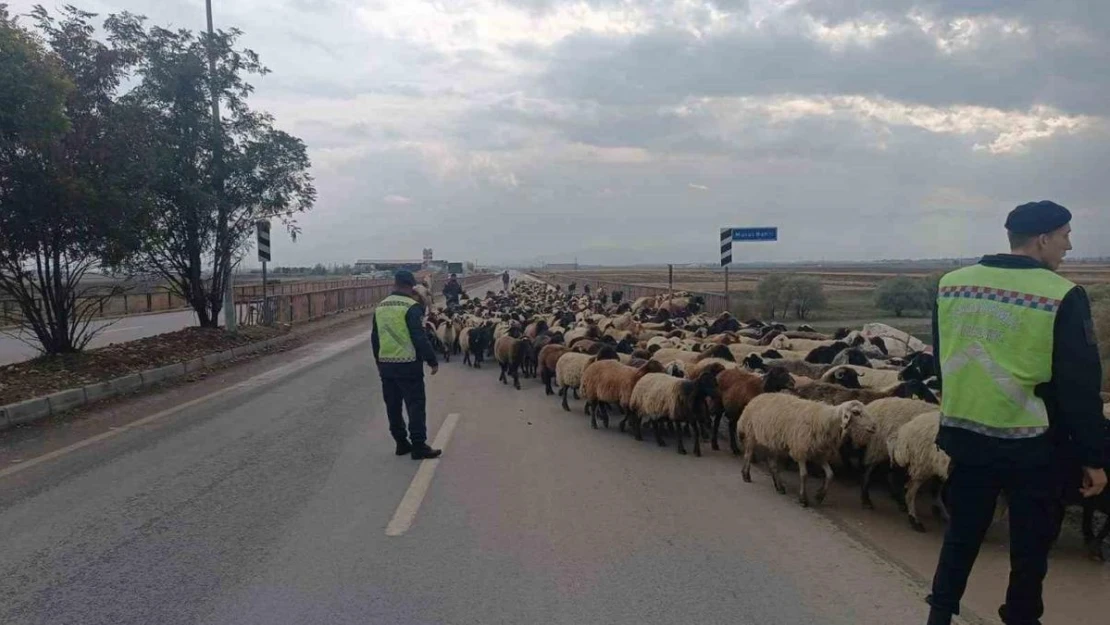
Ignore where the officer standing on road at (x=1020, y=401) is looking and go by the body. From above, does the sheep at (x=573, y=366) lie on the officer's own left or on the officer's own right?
on the officer's own left

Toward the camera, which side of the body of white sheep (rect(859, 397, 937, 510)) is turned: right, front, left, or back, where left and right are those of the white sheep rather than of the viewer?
right

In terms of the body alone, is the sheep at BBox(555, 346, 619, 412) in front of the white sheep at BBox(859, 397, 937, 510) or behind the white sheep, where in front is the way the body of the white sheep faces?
behind

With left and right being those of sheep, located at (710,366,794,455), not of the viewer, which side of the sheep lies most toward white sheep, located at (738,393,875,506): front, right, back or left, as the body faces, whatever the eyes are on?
right

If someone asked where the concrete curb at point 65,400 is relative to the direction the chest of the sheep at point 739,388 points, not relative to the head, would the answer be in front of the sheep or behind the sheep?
behind

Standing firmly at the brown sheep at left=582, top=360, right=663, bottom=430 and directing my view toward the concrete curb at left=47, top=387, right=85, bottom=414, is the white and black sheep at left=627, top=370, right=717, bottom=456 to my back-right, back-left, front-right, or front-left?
back-left

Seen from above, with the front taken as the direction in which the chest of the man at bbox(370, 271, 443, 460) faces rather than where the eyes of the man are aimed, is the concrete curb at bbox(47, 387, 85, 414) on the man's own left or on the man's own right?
on the man's own left

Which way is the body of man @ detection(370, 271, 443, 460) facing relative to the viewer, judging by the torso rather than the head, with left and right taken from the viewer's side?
facing away from the viewer and to the right of the viewer

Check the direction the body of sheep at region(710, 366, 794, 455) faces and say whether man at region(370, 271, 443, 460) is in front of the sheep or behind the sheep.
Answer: behind

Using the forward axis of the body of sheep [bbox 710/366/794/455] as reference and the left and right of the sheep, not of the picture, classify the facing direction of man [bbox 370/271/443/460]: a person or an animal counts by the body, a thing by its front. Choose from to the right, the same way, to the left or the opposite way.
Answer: to the left

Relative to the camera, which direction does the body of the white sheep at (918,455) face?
to the viewer's right

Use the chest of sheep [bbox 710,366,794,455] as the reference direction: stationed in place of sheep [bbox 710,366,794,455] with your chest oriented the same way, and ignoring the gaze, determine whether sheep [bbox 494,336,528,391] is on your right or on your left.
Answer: on your left

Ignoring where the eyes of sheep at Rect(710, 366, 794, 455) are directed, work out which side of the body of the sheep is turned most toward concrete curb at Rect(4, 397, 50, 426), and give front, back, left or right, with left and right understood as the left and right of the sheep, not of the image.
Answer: back

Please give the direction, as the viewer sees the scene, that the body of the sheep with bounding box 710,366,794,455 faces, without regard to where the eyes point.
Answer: to the viewer's right
